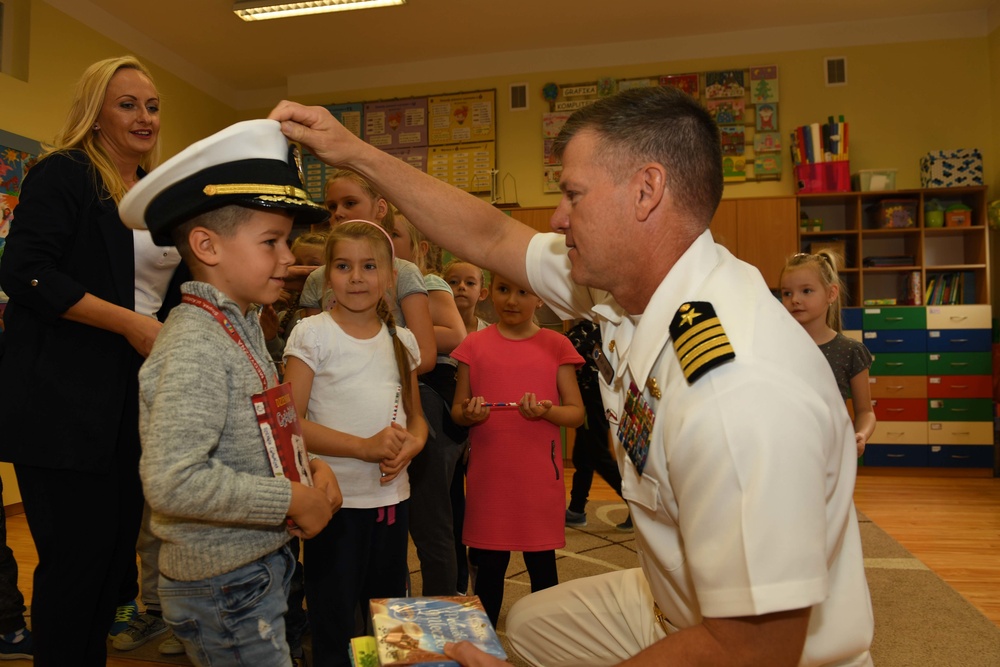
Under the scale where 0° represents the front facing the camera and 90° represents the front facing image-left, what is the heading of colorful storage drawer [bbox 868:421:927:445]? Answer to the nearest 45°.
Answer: approximately 0°

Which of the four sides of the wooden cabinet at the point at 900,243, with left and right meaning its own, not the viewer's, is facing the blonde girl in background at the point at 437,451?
front

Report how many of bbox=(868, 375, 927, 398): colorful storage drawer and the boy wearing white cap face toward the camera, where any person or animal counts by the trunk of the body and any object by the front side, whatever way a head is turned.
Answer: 1

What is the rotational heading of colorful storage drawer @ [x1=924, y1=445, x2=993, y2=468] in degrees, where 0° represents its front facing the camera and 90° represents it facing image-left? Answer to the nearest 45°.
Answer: approximately 0°

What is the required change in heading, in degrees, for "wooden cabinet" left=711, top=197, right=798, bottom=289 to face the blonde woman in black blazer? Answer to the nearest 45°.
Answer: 0° — it already faces them
